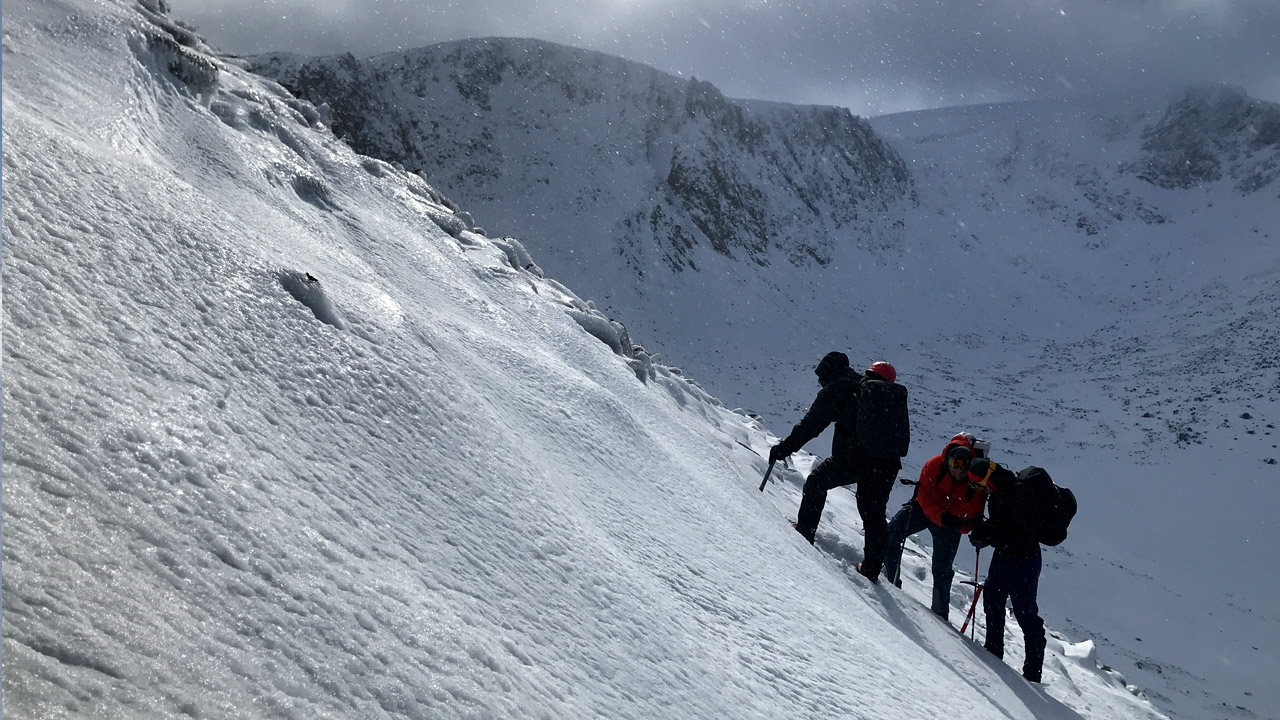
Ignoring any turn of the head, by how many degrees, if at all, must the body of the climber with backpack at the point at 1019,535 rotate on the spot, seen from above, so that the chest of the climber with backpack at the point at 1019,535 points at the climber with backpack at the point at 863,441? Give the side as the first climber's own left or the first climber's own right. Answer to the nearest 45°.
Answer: approximately 45° to the first climber's own left

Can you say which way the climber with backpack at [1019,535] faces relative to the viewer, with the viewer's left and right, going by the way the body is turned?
facing to the left of the viewer
